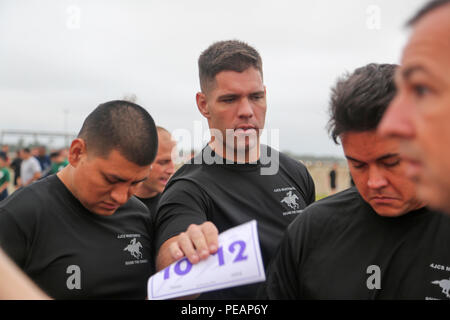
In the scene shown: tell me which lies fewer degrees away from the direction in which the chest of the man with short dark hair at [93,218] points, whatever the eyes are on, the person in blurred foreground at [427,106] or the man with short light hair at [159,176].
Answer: the person in blurred foreground

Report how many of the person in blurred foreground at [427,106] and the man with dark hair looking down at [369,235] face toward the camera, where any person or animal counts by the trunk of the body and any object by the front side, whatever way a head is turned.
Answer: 1

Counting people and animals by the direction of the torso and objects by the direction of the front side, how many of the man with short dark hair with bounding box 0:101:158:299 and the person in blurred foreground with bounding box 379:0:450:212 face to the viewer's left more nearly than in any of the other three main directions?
1

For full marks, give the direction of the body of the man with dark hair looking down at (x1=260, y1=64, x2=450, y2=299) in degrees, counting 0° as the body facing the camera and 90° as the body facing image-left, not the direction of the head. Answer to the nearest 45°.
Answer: approximately 0°

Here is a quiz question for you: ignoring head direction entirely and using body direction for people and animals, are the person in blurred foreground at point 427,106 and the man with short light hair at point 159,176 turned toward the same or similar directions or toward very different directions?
very different directions

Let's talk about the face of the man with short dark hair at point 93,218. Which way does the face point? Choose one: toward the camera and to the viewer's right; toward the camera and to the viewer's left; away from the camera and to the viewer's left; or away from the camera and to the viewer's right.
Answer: toward the camera and to the viewer's right

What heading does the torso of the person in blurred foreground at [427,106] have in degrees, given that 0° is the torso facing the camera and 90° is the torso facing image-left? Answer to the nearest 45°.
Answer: approximately 90°
